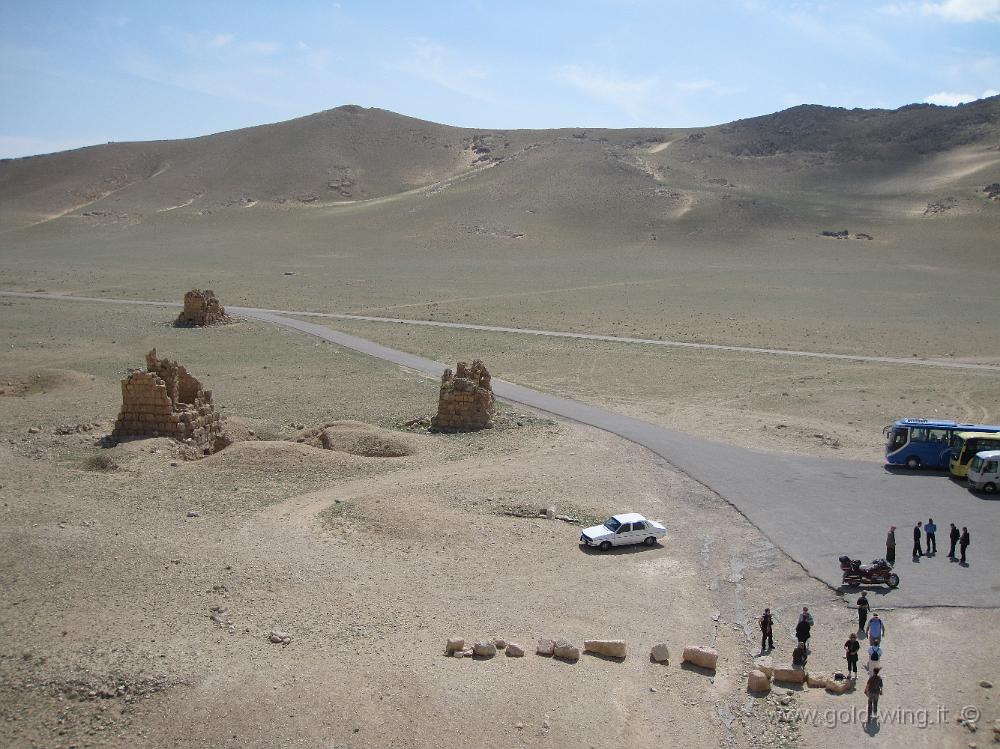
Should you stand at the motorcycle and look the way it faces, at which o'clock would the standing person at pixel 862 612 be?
The standing person is roughly at 3 o'clock from the motorcycle.

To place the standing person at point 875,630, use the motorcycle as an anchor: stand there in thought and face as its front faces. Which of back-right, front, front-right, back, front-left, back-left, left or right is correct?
right

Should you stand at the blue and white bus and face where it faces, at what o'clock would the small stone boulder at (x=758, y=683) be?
The small stone boulder is roughly at 9 o'clock from the blue and white bus.

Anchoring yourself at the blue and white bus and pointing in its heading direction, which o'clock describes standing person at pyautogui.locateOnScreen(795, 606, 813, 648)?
The standing person is roughly at 9 o'clock from the blue and white bus.

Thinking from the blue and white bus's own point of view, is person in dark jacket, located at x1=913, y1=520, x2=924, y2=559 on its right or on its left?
on its left

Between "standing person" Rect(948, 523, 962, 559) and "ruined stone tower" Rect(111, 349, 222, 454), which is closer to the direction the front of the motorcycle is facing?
the standing person

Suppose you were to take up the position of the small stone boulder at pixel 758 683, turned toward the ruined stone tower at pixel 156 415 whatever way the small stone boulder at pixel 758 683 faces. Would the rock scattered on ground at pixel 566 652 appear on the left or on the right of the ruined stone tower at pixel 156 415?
left

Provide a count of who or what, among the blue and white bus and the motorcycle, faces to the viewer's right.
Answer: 1

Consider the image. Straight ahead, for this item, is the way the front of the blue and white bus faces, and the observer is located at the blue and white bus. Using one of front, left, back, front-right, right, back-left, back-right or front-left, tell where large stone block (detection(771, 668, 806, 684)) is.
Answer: left

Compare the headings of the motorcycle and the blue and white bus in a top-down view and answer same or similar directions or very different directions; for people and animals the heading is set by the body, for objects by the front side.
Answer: very different directions

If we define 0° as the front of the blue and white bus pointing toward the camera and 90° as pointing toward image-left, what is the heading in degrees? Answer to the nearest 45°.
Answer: approximately 90°

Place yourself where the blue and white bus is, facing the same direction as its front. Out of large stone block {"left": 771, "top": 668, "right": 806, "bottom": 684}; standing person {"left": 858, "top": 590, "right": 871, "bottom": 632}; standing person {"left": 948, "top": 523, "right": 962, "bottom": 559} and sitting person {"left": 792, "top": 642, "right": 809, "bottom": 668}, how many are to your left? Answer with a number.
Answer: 4
